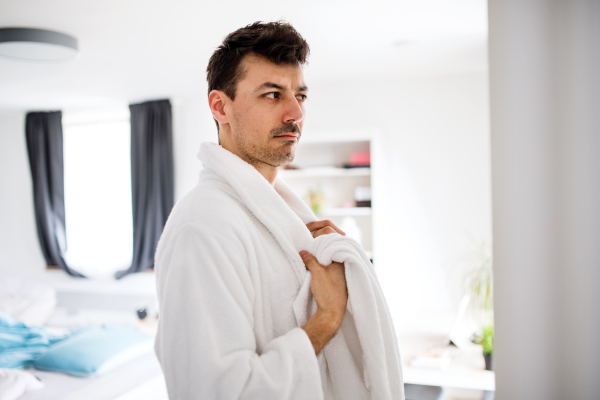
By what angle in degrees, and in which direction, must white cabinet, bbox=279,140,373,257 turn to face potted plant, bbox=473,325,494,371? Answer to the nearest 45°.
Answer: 0° — it already faces it

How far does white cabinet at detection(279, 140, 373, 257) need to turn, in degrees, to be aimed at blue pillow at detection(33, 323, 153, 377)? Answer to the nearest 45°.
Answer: approximately 45° to its right

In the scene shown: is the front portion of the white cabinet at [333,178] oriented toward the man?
yes

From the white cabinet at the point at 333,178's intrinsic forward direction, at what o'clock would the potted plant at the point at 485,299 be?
The potted plant is roughly at 11 o'clock from the white cabinet.

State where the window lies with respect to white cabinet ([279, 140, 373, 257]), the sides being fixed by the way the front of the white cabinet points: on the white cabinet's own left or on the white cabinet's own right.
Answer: on the white cabinet's own right

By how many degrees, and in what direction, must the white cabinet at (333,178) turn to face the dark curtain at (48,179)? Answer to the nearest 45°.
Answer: approximately 90° to its right

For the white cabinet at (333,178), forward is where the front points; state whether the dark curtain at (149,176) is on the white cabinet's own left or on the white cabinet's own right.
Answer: on the white cabinet's own right

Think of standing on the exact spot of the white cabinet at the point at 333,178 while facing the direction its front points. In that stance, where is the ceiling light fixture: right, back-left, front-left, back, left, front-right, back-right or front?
front-right

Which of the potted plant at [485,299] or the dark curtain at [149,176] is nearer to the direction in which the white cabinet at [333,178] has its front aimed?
the potted plant

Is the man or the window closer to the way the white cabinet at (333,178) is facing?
the man

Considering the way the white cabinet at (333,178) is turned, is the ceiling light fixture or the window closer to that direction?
the ceiling light fixture

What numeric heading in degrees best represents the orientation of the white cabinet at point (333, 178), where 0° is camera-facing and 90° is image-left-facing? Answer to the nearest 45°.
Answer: approximately 0°
